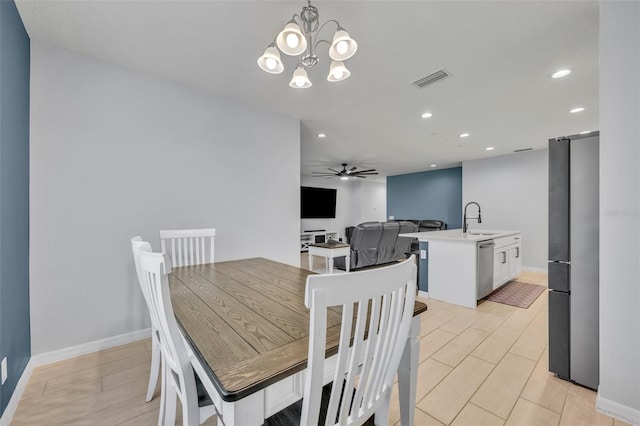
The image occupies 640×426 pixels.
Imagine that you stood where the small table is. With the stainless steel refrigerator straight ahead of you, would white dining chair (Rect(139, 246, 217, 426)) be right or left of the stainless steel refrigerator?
right

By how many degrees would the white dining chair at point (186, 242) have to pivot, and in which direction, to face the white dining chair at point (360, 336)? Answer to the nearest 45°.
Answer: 0° — it already faces it

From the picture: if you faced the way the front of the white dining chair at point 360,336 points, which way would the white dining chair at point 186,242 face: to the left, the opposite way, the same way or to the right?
the opposite way

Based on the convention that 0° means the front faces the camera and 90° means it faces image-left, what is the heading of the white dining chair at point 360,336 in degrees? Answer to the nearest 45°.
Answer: approximately 135°

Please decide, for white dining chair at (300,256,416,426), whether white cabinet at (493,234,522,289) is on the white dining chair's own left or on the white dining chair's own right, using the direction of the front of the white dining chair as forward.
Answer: on the white dining chair's own right

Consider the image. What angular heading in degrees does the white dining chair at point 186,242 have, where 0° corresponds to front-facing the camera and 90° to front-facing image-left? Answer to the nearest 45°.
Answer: approximately 0°

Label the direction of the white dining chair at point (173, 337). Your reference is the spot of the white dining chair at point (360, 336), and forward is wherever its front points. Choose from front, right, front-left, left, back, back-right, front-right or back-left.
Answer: front-left

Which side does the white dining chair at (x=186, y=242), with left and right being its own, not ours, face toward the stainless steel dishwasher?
left

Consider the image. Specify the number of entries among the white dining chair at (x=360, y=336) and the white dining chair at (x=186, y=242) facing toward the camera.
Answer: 1
